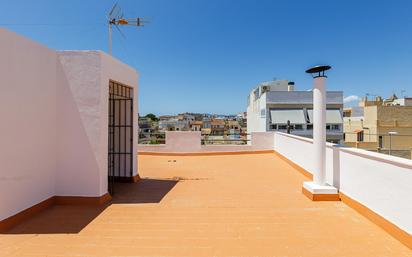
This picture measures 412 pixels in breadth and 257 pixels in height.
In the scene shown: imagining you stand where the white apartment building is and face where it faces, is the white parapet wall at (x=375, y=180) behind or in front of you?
in front

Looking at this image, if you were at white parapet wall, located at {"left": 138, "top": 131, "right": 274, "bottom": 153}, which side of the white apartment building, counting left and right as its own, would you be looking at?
front

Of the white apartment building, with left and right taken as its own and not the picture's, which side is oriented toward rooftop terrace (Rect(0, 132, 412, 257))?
front

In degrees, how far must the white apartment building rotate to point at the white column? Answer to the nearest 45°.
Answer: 0° — it already faces it

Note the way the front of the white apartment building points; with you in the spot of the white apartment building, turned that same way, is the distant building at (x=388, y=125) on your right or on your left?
on your left

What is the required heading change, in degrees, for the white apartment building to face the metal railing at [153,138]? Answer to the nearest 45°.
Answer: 0° — it already faces it

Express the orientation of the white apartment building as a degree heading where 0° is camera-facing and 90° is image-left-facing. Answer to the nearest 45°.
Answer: approximately 0°

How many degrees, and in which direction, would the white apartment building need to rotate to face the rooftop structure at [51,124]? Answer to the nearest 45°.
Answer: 0° — it already faces it

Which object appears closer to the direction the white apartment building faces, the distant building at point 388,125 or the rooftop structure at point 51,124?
the rooftop structure
